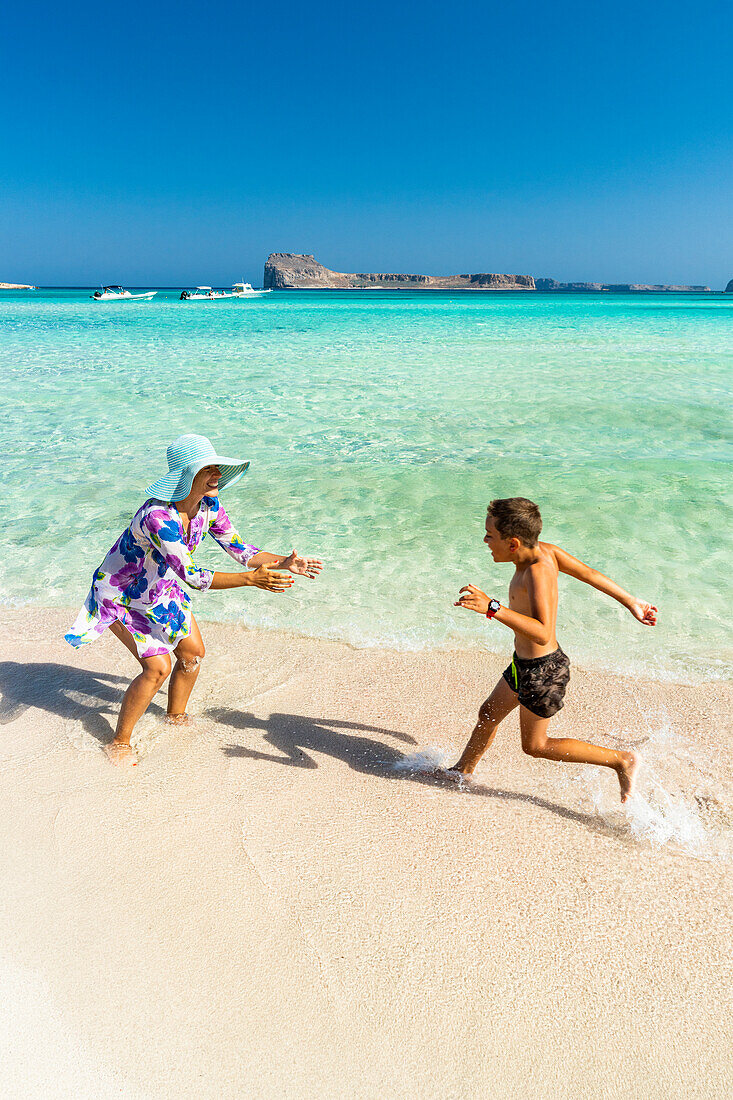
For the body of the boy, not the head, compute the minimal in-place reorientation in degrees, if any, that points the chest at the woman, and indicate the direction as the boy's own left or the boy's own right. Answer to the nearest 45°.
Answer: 0° — they already face them

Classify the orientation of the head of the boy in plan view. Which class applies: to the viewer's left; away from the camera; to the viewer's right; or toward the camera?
to the viewer's left

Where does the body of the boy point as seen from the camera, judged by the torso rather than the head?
to the viewer's left
